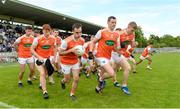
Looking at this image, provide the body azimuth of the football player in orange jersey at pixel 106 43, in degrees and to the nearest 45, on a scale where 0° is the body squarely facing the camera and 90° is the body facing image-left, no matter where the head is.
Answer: approximately 315°

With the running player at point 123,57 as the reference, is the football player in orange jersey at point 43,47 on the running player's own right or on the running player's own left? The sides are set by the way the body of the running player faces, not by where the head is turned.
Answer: on the running player's own right

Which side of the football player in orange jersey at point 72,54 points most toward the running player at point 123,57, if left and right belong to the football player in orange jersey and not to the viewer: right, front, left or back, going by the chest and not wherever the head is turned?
left
